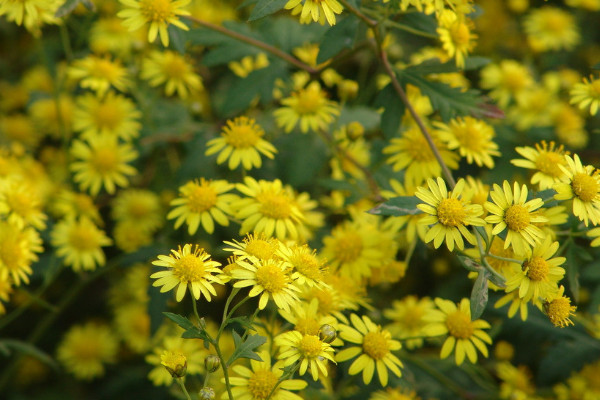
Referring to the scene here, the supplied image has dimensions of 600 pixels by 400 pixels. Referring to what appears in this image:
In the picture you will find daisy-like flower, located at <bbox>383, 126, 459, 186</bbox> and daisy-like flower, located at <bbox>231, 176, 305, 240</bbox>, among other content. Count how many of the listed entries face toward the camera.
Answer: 2

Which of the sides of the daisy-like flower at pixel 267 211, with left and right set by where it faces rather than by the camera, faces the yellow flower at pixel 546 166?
left

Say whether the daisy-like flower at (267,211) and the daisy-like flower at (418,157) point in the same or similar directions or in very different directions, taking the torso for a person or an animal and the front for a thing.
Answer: same or similar directions

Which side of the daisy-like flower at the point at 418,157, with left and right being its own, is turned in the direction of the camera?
front

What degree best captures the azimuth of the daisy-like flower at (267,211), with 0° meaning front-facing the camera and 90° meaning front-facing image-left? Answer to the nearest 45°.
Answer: approximately 0°

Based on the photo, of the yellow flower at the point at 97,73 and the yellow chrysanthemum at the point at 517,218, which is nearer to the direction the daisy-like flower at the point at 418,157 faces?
the yellow chrysanthemum

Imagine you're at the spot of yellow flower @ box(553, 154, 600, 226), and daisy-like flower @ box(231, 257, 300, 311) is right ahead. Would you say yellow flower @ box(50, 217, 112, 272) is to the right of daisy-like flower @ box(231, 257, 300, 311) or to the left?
right

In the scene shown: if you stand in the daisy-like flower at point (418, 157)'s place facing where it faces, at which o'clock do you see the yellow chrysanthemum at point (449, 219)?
The yellow chrysanthemum is roughly at 12 o'clock from the daisy-like flower.

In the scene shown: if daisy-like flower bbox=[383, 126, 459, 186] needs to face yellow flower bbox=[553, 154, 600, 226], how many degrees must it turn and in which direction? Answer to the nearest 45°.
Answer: approximately 45° to its left

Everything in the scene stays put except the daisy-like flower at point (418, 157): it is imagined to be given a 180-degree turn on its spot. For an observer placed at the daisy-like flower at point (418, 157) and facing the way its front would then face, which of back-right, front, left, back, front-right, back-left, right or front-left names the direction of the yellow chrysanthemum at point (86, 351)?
left
